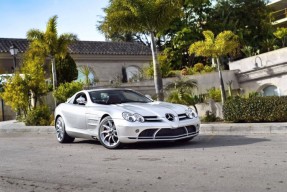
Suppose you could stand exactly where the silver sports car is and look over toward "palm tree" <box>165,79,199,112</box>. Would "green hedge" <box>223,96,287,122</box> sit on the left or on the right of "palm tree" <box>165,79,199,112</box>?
right

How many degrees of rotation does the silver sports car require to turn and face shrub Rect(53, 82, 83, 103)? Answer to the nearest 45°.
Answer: approximately 135° to its left

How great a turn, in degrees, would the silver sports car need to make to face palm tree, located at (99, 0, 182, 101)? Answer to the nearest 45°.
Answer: approximately 135° to its left

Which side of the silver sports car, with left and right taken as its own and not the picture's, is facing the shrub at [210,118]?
left

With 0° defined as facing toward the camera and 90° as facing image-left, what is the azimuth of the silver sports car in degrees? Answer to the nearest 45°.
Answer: approximately 315°

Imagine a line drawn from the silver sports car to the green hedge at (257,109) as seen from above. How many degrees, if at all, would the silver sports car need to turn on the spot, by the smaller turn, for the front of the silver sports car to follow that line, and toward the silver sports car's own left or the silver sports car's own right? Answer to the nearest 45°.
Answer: approximately 90° to the silver sports car's own left

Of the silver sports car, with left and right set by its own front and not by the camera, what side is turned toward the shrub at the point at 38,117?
back
